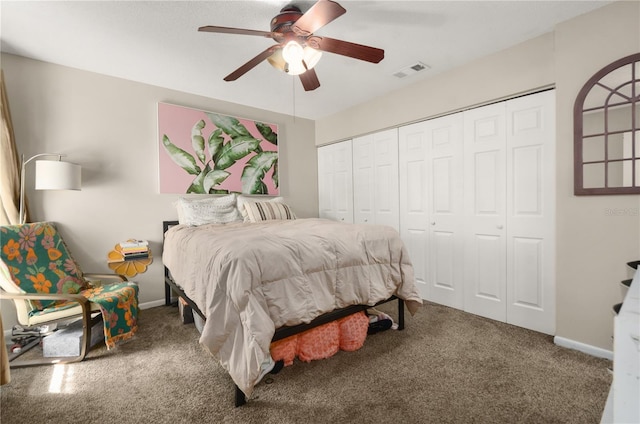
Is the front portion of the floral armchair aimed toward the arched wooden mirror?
yes

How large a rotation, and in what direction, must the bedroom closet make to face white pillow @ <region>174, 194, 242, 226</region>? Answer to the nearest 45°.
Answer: approximately 45° to its right

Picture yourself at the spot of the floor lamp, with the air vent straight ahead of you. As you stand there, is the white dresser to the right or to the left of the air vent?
right

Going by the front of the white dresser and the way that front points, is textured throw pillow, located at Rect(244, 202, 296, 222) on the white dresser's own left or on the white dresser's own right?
on the white dresser's own right

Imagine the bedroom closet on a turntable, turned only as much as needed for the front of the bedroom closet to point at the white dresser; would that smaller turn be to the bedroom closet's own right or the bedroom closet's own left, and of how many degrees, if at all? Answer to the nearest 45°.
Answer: approximately 45° to the bedroom closet's own left

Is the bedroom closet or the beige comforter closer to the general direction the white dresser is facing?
the beige comforter

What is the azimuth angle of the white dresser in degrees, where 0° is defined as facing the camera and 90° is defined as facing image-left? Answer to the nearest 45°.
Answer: approximately 45°

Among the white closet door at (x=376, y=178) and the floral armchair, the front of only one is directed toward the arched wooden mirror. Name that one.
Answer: the floral armchair

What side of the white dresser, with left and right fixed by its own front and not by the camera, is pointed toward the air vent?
right

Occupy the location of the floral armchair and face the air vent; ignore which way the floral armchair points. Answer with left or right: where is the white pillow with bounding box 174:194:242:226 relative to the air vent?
left

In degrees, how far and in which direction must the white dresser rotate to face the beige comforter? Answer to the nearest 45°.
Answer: approximately 45° to its right
